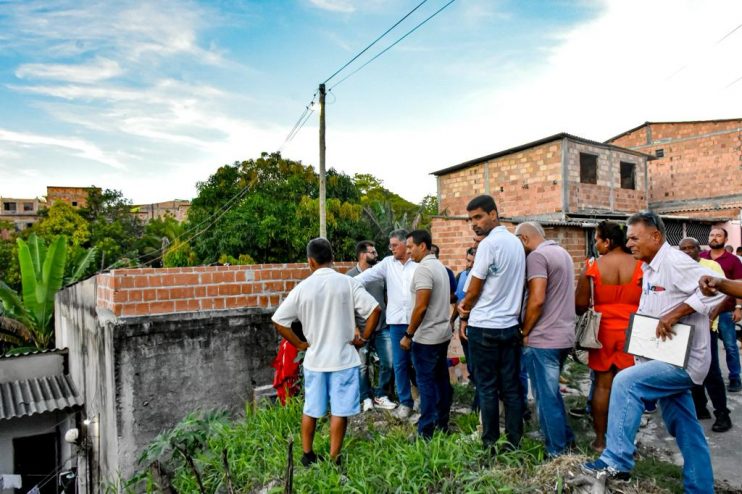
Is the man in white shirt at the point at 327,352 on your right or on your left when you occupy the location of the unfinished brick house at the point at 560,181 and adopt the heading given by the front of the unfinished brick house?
on your right

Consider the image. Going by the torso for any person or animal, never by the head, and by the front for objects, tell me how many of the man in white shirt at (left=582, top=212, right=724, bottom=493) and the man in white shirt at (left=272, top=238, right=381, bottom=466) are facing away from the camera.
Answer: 1

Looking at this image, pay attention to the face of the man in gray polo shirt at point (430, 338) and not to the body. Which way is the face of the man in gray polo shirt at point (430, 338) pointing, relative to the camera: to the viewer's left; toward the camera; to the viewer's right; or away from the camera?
to the viewer's left

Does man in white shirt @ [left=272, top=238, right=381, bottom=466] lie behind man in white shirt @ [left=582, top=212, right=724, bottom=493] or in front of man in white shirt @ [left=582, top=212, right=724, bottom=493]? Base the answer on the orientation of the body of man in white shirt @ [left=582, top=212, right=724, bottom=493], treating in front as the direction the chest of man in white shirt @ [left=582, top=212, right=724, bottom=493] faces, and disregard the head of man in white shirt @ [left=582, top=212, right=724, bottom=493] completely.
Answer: in front

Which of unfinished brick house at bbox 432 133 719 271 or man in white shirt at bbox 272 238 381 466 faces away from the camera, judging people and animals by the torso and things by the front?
the man in white shirt

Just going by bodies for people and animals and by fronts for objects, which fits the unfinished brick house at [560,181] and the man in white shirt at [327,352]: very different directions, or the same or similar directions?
very different directions

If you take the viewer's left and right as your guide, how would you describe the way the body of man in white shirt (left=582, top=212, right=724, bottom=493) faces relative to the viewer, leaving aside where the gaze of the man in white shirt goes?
facing to the left of the viewer

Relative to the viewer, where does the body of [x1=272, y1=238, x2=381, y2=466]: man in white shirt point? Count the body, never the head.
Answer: away from the camera

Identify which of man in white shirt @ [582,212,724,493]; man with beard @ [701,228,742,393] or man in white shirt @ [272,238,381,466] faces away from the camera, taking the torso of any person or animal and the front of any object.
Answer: man in white shirt @ [272,238,381,466]

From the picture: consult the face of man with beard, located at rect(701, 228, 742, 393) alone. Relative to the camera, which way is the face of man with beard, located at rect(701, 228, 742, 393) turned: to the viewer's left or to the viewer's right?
to the viewer's left

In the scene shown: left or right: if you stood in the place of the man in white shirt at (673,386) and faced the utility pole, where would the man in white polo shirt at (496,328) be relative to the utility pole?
left

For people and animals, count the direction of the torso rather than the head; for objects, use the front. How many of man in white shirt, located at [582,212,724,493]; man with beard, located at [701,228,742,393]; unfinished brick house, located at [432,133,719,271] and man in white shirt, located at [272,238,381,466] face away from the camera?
1

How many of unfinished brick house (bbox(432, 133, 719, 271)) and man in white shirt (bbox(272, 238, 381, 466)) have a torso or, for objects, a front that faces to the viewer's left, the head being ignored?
0

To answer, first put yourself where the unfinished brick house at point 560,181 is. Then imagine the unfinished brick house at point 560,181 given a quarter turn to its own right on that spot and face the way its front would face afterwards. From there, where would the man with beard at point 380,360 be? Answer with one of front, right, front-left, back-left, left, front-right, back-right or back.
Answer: front-left

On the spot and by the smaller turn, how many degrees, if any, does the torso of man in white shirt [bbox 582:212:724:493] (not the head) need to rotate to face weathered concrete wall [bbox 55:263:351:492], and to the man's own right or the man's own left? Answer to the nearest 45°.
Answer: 0° — they already face it

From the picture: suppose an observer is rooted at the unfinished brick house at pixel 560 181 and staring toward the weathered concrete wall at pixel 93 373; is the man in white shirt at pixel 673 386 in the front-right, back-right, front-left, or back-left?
front-left

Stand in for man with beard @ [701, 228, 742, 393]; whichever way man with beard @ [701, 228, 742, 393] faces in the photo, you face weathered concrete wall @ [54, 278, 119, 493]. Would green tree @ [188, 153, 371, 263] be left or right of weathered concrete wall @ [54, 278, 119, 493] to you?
right

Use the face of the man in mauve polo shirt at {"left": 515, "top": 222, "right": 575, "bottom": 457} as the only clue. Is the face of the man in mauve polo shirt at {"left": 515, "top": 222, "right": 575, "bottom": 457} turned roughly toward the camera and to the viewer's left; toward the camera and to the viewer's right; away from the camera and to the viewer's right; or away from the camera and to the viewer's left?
away from the camera and to the viewer's left

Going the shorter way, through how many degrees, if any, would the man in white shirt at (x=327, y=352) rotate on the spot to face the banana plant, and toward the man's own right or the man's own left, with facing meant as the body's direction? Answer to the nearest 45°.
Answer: approximately 45° to the man's own left

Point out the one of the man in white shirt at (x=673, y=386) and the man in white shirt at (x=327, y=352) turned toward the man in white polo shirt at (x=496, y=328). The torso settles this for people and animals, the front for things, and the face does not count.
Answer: the man in white shirt at (x=673, y=386)

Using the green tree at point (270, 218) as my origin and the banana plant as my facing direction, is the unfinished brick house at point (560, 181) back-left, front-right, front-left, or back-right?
back-left
